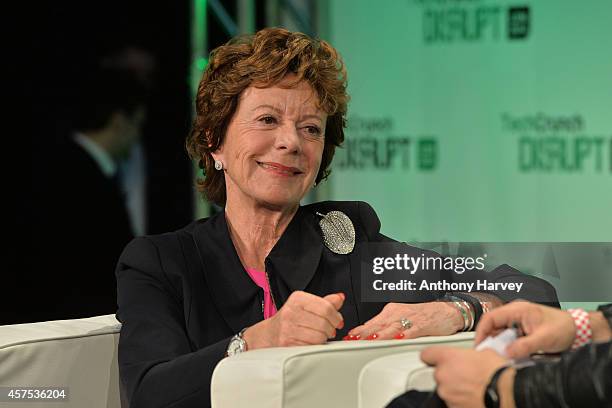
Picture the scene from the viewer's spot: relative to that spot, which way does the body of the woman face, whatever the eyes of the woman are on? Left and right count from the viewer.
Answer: facing the viewer and to the right of the viewer

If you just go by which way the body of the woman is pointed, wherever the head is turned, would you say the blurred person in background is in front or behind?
behind
